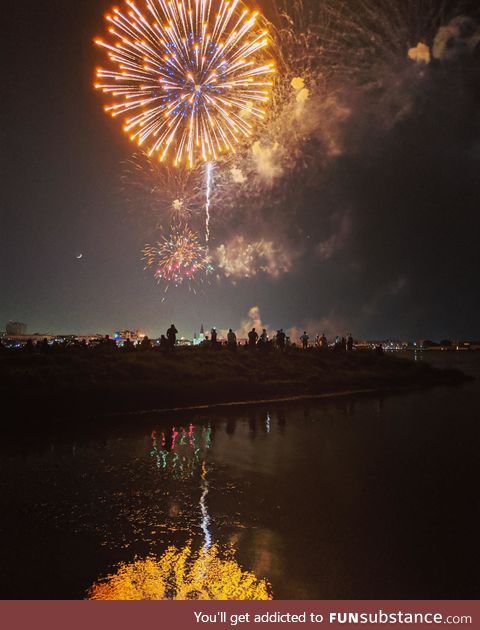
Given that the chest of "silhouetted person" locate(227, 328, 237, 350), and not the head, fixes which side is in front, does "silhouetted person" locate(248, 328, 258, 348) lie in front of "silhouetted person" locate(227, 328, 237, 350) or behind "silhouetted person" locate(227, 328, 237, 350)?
in front

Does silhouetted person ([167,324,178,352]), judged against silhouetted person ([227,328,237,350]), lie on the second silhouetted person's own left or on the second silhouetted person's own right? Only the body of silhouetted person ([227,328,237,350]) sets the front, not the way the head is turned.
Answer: on the second silhouetted person's own left

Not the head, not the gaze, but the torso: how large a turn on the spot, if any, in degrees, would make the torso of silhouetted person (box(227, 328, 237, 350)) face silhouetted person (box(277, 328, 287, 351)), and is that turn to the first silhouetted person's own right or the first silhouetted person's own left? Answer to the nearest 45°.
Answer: approximately 45° to the first silhouetted person's own right

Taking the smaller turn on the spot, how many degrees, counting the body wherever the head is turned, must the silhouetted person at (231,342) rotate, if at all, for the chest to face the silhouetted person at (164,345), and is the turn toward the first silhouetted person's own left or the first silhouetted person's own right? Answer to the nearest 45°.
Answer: approximately 135° to the first silhouetted person's own left

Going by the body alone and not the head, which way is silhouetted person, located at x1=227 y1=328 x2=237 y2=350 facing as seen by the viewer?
away from the camera
